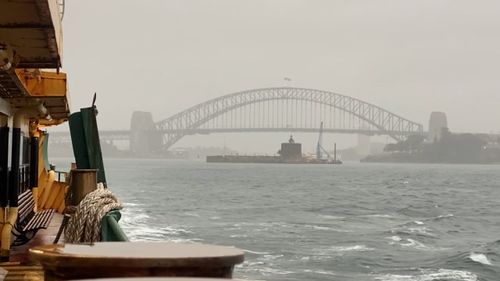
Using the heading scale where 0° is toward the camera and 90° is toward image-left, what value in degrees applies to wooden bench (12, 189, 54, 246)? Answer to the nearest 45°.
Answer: approximately 270°
